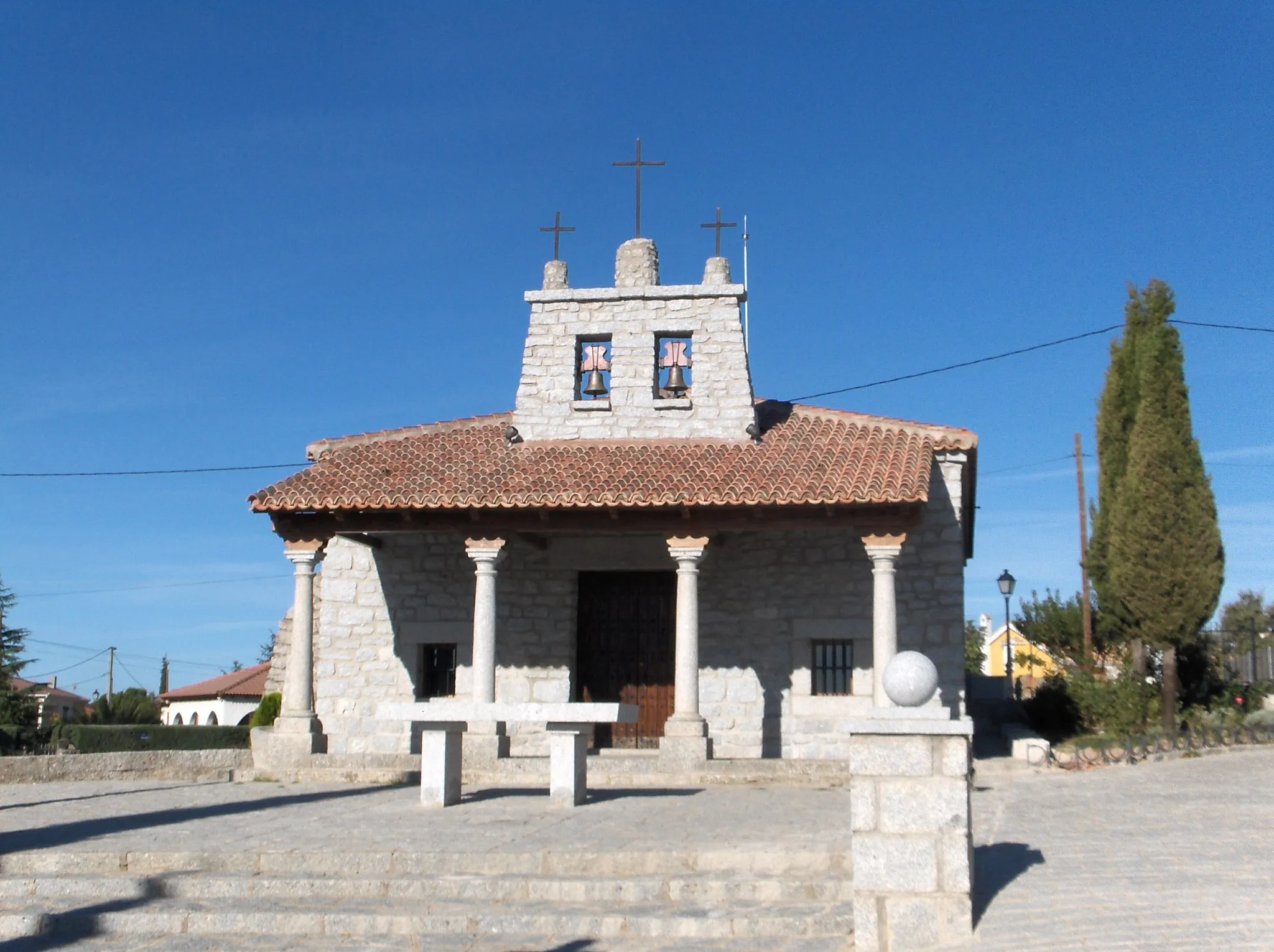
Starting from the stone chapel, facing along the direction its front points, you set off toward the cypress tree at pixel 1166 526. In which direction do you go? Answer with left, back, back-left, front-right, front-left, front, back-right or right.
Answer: left

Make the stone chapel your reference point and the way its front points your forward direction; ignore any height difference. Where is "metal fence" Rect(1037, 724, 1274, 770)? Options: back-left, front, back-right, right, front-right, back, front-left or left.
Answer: left

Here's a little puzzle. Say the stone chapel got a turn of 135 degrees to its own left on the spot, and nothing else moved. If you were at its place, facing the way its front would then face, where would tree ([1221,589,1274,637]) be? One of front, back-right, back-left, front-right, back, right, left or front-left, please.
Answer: front

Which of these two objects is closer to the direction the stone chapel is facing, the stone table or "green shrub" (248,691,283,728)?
the stone table

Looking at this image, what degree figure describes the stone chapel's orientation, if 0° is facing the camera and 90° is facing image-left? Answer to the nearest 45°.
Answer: approximately 0°

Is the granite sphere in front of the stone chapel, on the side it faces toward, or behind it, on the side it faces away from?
in front

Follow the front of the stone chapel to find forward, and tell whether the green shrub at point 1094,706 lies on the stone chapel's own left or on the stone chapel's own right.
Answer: on the stone chapel's own left

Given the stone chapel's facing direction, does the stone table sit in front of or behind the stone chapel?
in front

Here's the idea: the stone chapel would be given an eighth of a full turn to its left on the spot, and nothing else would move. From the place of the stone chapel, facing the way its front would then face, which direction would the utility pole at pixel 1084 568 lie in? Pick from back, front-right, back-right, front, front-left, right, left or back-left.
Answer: left

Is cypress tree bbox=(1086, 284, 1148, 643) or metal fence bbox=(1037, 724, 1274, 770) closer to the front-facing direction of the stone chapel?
the metal fence

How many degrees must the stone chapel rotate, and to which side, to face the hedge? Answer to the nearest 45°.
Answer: approximately 135° to its right

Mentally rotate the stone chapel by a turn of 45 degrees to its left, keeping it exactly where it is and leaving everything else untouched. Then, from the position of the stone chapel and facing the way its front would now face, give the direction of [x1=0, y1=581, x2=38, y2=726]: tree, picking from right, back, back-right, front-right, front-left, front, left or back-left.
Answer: back

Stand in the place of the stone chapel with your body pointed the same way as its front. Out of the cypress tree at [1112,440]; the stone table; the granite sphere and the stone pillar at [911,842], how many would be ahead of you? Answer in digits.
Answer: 3

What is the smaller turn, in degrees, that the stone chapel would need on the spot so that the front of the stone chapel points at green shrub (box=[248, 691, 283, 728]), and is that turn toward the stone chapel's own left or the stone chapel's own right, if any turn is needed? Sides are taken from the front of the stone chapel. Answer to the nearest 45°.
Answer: approximately 135° to the stone chapel's own right
